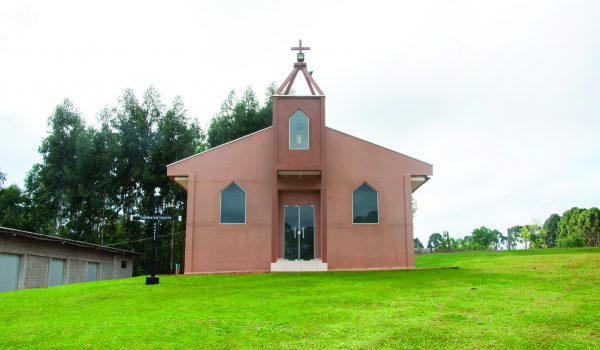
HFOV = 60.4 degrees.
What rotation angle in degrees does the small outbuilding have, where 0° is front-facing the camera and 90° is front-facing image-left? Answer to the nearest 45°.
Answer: approximately 315°

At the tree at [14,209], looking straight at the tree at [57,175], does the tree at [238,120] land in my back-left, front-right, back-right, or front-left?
front-left

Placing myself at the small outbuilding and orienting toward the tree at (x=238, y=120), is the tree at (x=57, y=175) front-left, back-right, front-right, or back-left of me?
front-left

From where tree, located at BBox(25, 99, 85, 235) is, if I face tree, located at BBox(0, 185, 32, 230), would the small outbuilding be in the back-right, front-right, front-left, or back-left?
back-left

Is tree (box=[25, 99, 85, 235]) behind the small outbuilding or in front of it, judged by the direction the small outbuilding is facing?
behind

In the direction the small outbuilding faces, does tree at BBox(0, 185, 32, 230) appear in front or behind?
behind

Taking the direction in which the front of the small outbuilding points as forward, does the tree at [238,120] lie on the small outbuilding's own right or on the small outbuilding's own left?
on the small outbuilding's own left
